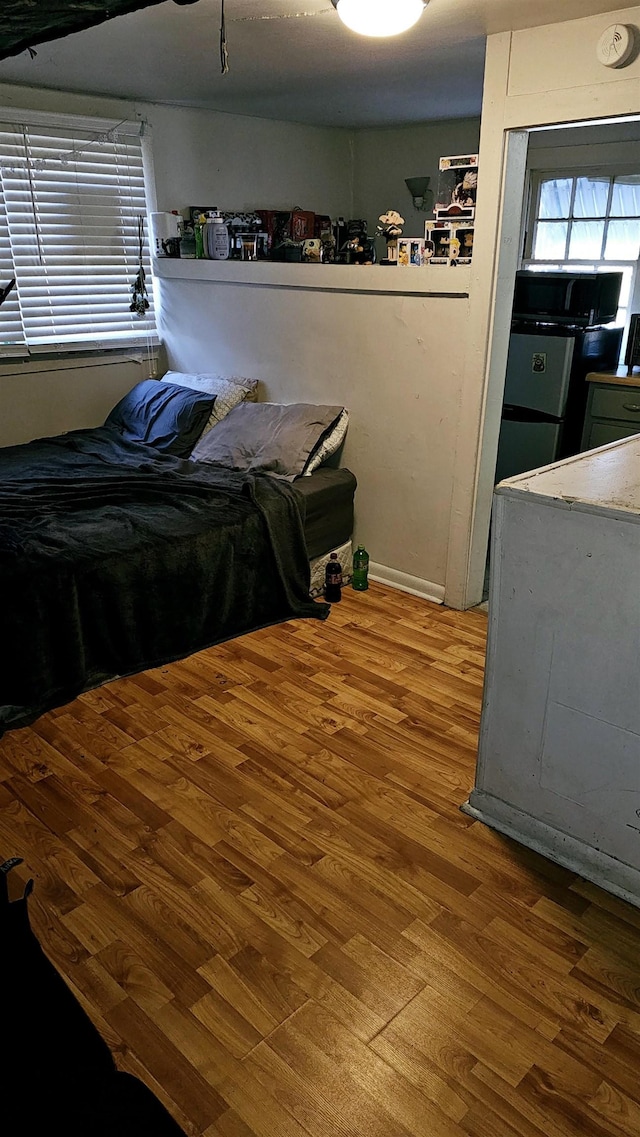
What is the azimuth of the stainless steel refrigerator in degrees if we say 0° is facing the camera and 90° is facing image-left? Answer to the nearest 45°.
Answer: approximately 45°

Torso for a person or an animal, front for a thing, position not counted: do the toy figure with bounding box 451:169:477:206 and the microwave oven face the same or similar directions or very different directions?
same or similar directions

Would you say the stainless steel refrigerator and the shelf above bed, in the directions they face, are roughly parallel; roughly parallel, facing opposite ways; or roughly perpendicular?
roughly parallel

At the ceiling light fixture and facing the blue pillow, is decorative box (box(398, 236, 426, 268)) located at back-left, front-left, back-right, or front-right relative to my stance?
front-right

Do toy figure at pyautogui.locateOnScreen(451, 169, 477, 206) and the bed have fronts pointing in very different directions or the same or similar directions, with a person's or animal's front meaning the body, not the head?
same or similar directions

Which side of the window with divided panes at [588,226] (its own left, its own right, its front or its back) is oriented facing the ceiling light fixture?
front

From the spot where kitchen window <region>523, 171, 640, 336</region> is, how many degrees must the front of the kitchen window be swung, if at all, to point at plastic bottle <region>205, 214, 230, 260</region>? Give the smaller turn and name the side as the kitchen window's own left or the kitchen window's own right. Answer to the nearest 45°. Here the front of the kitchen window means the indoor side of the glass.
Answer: approximately 45° to the kitchen window's own right

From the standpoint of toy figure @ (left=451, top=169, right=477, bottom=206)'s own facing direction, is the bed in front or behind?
in front

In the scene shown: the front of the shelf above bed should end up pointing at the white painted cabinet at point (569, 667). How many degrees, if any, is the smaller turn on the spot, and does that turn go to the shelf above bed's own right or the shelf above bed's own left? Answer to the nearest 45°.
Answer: approximately 45° to the shelf above bed's own left

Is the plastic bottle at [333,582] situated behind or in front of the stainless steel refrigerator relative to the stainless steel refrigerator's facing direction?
in front

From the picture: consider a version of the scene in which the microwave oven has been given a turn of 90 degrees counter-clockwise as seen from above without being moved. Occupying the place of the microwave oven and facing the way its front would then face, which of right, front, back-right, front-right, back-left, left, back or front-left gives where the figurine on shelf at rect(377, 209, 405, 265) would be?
right

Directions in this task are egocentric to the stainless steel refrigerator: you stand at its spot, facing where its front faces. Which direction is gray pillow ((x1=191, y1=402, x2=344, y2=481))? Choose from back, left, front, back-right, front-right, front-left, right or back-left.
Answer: front

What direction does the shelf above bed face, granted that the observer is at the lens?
facing the viewer and to the left of the viewer
